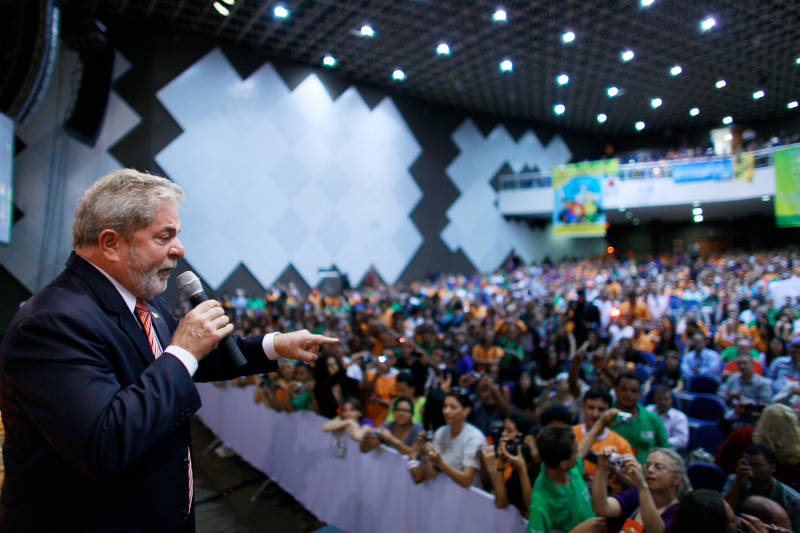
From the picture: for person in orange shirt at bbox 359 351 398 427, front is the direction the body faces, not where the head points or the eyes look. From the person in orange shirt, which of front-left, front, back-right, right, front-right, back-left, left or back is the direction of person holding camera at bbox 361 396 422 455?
front-left

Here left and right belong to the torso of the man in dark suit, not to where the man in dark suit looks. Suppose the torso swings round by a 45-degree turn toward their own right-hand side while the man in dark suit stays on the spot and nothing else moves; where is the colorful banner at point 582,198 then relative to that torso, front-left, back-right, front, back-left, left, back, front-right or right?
left

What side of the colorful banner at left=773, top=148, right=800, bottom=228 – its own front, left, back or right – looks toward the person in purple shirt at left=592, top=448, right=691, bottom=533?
front

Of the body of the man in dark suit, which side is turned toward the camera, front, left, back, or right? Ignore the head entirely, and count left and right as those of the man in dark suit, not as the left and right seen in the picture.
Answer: right

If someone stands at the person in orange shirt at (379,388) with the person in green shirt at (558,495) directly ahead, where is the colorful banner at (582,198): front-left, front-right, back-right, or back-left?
back-left

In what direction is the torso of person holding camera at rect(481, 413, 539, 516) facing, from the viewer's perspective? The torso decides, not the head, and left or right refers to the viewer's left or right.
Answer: facing the viewer and to the left of the viewer

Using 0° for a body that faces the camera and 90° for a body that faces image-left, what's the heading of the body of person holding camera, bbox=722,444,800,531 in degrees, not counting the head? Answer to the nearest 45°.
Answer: approximately 45°

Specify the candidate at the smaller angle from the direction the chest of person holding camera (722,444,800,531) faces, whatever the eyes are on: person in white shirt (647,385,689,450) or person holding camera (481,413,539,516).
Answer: the person holding camera

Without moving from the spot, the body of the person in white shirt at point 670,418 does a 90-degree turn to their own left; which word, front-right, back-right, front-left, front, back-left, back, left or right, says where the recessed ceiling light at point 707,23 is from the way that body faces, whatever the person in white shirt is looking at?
back-left
